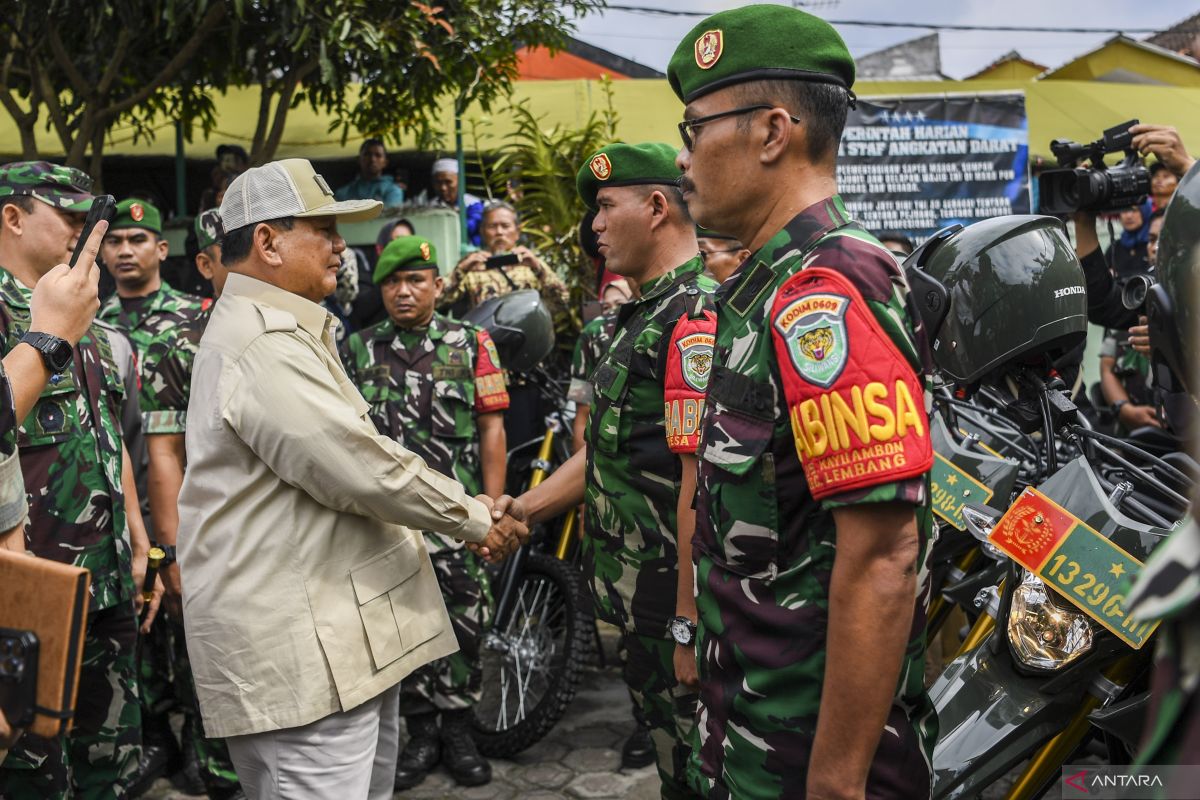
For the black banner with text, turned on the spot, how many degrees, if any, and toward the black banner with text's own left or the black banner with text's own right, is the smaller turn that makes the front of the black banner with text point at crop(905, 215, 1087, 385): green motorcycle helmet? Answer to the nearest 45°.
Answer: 0° — it already faces it

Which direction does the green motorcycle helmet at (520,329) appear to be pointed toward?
to the viewer's left

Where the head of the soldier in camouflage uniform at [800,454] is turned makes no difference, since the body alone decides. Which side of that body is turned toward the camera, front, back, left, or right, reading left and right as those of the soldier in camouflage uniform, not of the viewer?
left

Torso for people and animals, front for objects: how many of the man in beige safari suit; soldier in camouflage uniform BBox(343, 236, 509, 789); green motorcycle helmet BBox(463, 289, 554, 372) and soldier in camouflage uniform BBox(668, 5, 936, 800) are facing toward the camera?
1

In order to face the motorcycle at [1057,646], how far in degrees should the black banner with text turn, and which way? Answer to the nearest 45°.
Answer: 0° — it already faces it

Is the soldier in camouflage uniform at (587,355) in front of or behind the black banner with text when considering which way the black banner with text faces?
in front

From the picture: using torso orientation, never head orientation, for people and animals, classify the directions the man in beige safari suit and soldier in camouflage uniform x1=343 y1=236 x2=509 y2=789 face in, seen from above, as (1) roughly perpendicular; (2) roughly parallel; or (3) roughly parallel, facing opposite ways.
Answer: roughly perpendicular

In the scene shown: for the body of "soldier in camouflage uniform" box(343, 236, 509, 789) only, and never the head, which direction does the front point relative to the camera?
toward the camera

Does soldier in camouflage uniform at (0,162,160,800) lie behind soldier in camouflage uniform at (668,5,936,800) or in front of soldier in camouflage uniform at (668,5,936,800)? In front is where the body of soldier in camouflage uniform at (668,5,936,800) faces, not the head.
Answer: in front

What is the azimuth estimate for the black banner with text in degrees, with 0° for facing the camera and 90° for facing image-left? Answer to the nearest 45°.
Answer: approximately 0°

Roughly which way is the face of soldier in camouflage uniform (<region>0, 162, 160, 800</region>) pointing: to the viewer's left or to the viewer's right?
to the viewer's right

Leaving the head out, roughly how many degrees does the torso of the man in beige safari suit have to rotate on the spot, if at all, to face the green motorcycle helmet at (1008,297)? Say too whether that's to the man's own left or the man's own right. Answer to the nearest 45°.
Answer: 0° — they already face it

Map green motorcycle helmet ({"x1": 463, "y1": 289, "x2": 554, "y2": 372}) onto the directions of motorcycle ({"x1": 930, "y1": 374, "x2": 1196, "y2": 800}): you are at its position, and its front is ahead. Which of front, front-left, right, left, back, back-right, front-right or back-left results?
right

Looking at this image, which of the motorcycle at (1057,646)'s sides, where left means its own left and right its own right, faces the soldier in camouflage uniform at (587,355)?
right
